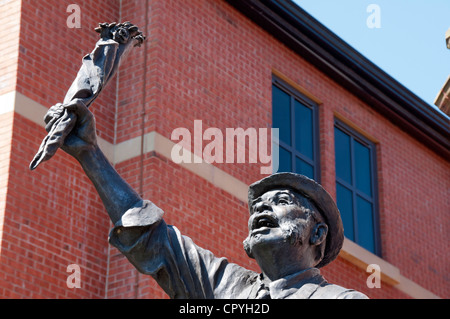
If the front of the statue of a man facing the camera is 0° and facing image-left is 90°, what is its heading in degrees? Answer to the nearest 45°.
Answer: approximately 45°

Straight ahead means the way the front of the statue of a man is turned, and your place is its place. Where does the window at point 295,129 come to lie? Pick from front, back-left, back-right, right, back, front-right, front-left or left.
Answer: back-right

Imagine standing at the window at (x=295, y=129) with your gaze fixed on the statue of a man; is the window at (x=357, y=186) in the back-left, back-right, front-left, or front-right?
back-left

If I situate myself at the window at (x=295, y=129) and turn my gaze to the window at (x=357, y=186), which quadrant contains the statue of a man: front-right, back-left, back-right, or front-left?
back-right

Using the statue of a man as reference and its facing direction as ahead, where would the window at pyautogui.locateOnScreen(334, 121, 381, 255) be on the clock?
The window is roughly at 5 o'clock from the statue of a man.
